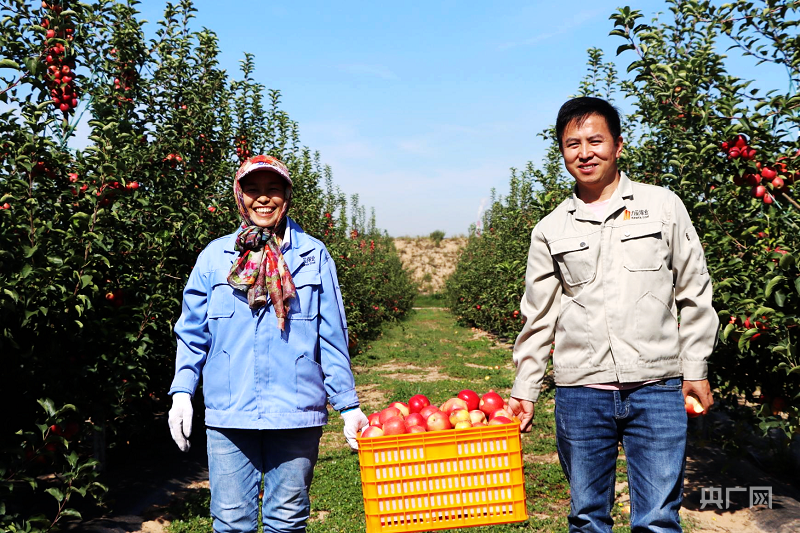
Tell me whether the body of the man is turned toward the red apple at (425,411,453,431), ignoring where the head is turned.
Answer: no

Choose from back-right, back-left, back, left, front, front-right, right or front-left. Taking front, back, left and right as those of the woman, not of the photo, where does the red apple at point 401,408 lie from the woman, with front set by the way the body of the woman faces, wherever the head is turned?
back-left

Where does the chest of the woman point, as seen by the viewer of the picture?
toward the camera

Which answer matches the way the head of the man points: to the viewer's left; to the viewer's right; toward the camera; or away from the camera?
toward the camera

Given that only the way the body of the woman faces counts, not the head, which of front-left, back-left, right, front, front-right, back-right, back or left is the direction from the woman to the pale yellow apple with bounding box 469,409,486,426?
left

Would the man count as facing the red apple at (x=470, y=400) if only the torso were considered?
no

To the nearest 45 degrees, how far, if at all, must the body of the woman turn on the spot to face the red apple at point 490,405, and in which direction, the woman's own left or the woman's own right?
approximately 90° to the woman's own left

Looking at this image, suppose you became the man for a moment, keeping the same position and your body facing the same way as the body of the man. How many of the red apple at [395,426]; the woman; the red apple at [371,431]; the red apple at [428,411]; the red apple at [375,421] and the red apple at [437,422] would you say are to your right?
6

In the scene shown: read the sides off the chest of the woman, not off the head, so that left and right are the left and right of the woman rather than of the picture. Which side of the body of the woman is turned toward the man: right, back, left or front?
left

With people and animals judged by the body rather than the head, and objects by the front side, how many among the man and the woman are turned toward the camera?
2

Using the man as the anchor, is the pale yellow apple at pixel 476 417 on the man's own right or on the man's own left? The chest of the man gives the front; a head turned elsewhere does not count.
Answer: on the man's own right
